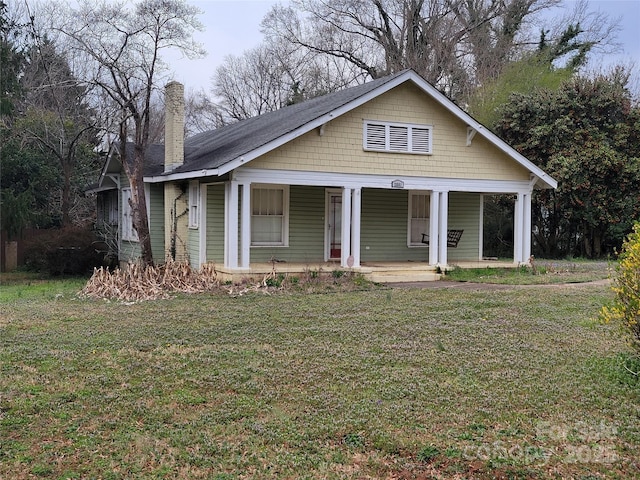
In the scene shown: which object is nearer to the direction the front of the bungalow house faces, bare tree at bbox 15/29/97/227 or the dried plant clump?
the dried plant clump

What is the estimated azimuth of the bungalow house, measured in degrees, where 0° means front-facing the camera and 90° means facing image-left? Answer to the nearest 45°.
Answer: approximately 315°

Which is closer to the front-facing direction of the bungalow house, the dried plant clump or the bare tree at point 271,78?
the dried plant clump

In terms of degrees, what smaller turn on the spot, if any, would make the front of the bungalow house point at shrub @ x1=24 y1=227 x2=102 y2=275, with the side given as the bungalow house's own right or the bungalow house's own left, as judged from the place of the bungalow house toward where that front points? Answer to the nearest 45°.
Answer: approximately 135° to the bungalow house's own right

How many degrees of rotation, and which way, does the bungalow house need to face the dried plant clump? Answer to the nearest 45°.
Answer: approximately 90° to its right

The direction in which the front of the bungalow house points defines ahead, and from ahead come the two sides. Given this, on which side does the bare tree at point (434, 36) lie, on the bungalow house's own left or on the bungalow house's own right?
on the bungalow house's own left

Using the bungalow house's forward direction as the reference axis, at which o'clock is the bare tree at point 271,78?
The bare tree is roughly at 7 o'clock from the bungalow house.
